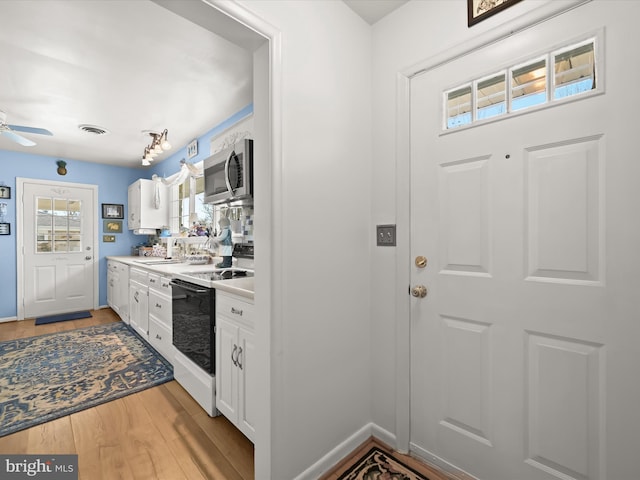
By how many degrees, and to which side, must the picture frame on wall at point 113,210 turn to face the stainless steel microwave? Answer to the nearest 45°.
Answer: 0° — it already faces it

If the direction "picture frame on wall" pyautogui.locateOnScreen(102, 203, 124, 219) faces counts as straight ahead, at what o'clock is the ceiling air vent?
The ceiling air vent is roughly at 12 o'clock from the picture frame on wall.

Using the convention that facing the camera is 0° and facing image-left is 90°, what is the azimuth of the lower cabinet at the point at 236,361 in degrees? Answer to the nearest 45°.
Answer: approximately 45°

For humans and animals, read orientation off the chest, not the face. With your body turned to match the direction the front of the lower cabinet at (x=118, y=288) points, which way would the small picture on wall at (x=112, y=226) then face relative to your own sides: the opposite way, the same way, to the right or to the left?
to the left

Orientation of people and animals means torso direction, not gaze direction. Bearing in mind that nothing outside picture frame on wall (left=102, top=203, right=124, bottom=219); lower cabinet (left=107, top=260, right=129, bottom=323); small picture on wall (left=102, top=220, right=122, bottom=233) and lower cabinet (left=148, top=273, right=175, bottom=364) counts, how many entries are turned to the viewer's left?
2

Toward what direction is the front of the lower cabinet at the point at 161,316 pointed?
to the viewer's left

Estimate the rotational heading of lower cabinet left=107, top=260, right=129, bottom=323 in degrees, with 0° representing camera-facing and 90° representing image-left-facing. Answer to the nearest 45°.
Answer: approximately 90°

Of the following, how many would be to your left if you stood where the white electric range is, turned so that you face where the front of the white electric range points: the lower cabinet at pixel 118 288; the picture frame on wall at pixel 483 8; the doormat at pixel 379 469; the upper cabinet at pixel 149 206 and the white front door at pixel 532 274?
3

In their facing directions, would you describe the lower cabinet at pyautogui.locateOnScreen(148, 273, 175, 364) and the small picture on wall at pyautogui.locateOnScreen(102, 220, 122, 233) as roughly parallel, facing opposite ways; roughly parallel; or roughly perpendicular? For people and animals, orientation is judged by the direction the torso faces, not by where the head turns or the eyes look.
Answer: roughly perpendicular

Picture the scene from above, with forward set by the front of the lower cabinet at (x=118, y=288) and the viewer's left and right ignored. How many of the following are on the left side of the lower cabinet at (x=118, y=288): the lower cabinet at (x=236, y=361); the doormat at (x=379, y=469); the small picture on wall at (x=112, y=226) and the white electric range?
3

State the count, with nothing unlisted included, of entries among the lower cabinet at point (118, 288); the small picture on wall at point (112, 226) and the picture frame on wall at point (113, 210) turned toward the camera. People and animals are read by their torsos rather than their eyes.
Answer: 2
